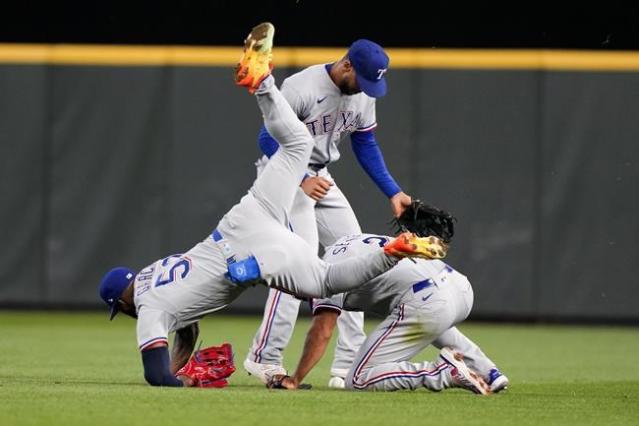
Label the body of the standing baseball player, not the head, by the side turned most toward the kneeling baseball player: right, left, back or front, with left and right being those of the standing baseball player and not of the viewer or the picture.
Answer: front

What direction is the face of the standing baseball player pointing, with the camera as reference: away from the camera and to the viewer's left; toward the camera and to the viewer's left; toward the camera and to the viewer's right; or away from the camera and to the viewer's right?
toward the camera and to the viewer's right

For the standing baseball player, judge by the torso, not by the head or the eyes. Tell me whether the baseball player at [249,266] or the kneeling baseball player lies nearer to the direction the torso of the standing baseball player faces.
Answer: the kneeling baseball player

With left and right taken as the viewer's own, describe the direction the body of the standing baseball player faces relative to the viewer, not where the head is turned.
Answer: facing the viewer and to the right of the viewer
